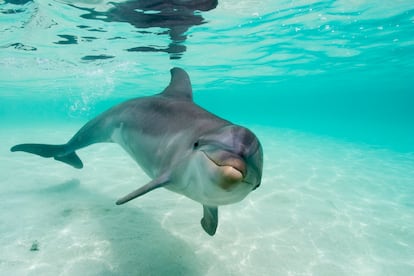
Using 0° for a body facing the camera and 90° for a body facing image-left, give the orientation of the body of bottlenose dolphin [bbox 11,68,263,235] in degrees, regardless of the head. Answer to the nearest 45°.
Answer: approximately 315°
